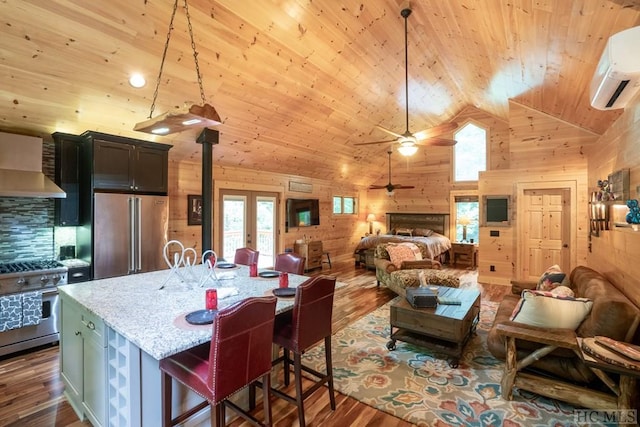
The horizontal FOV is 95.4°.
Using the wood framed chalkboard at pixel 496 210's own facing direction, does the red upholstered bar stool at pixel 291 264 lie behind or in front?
in front

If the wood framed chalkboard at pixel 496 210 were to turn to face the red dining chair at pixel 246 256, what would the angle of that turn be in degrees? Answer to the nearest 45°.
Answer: approximately 45° to its right

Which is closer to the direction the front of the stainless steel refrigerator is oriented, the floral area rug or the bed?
the floral area rug

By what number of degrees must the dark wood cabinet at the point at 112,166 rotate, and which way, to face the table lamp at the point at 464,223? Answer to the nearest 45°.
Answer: approximately 45° to its left

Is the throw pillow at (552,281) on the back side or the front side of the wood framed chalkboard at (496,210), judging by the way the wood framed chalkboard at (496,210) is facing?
on the front side

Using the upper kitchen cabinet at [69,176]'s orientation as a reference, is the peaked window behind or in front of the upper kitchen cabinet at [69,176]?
in front

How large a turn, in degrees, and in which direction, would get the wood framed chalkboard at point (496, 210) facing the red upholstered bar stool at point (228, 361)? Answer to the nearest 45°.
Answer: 0° — it already faces it

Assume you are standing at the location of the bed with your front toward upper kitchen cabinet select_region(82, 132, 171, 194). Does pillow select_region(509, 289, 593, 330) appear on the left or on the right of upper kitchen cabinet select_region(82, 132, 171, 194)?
left

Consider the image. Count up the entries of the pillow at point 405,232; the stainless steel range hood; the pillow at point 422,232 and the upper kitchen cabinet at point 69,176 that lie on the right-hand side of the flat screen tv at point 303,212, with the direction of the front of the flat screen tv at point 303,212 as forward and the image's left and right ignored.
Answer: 2

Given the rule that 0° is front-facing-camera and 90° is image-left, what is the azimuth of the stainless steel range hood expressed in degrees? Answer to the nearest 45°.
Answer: approximately 315°

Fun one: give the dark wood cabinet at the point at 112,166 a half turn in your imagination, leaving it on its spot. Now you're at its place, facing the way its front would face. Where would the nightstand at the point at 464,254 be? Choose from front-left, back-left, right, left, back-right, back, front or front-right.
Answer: back-right

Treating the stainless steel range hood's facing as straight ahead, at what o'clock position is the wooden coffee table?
The wooden coffee table is roughly at 12 o'clock from the stainless steel range hood.
